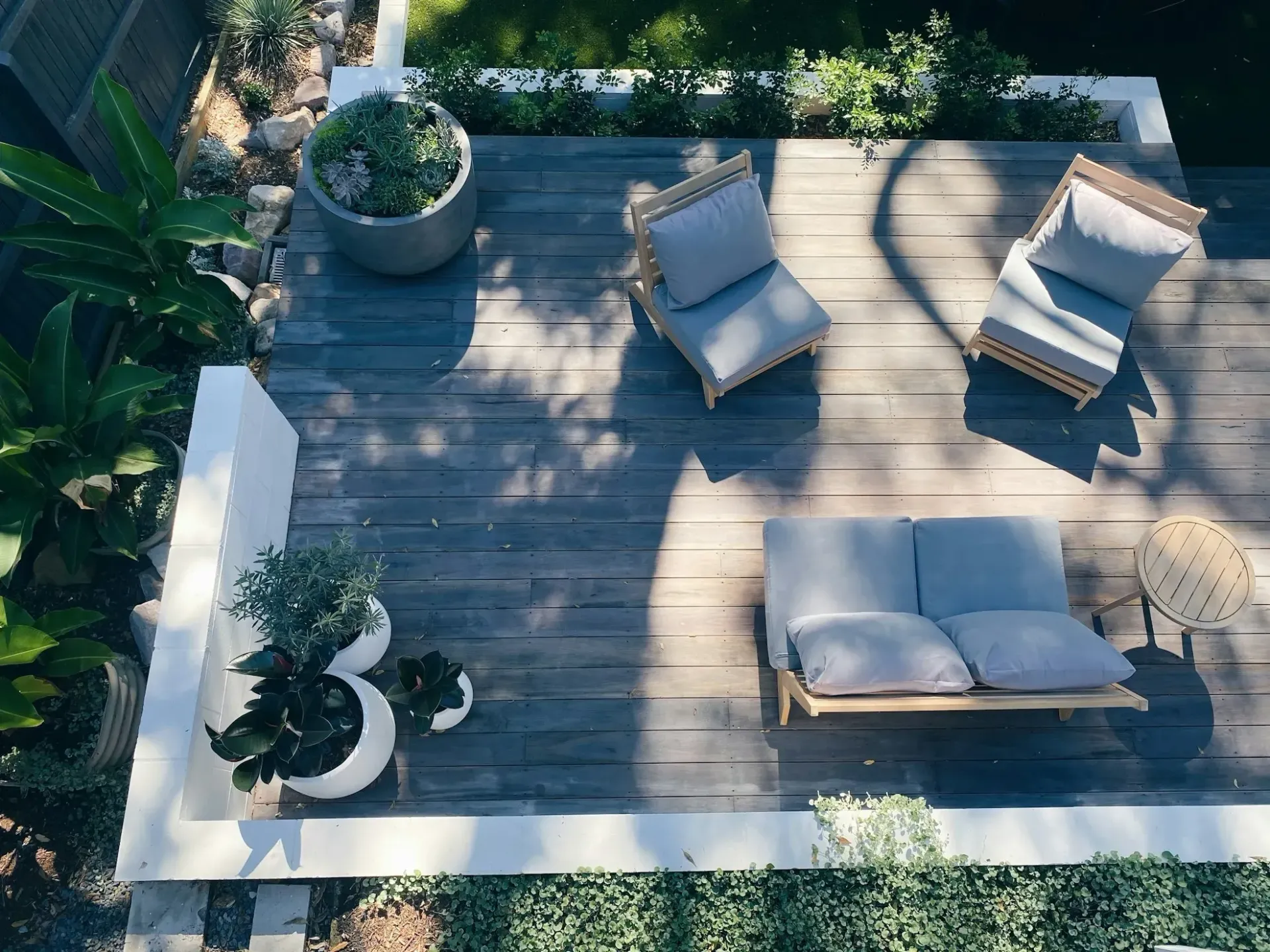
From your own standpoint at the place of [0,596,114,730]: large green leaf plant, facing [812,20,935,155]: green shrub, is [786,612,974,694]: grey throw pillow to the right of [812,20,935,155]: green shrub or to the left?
right

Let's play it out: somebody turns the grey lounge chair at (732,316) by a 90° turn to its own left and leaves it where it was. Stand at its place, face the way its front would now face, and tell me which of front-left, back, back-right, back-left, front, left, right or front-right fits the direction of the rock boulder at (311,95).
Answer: left

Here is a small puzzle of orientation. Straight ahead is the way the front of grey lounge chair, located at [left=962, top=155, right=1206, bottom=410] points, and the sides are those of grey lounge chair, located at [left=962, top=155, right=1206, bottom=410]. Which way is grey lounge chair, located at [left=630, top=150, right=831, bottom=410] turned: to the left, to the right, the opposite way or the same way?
to the left

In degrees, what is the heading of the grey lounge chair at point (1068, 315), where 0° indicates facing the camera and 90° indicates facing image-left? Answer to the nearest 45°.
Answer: approximately 45°

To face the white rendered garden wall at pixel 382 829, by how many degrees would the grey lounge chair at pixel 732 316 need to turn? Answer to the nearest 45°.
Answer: approximately 90° to its right

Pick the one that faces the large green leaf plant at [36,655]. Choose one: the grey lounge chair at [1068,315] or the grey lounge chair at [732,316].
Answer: the grey lounge chair at [1068,315]

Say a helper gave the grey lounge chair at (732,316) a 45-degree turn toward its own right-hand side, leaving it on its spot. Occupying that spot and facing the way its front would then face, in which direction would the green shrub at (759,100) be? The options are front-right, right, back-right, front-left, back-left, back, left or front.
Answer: back

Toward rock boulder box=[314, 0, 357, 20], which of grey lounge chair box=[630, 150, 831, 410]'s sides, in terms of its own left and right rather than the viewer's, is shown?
back

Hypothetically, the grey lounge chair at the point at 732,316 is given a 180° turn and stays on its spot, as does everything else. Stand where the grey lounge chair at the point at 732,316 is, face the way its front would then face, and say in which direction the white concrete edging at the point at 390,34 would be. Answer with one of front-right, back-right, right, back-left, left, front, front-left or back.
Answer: front

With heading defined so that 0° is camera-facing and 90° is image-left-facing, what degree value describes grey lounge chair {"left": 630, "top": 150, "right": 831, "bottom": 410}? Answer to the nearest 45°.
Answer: approximately 315°
